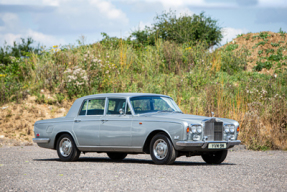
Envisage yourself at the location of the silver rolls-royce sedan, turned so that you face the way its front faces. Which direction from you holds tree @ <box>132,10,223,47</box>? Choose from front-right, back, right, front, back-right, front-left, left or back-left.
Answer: back-left

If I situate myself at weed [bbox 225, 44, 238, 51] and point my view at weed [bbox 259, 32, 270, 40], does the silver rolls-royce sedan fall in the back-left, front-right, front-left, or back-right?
back-right

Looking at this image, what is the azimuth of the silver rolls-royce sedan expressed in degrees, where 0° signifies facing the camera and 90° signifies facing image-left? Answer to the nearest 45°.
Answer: approximately 315°

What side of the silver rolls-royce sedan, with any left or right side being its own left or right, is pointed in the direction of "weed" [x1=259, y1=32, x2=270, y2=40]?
left

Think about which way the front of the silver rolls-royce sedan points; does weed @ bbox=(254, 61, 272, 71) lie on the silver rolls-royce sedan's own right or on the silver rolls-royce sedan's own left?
on the silver rolls-royce sedan's own left

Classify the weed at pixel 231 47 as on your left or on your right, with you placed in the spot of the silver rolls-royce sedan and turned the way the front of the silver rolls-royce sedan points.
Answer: on your left
